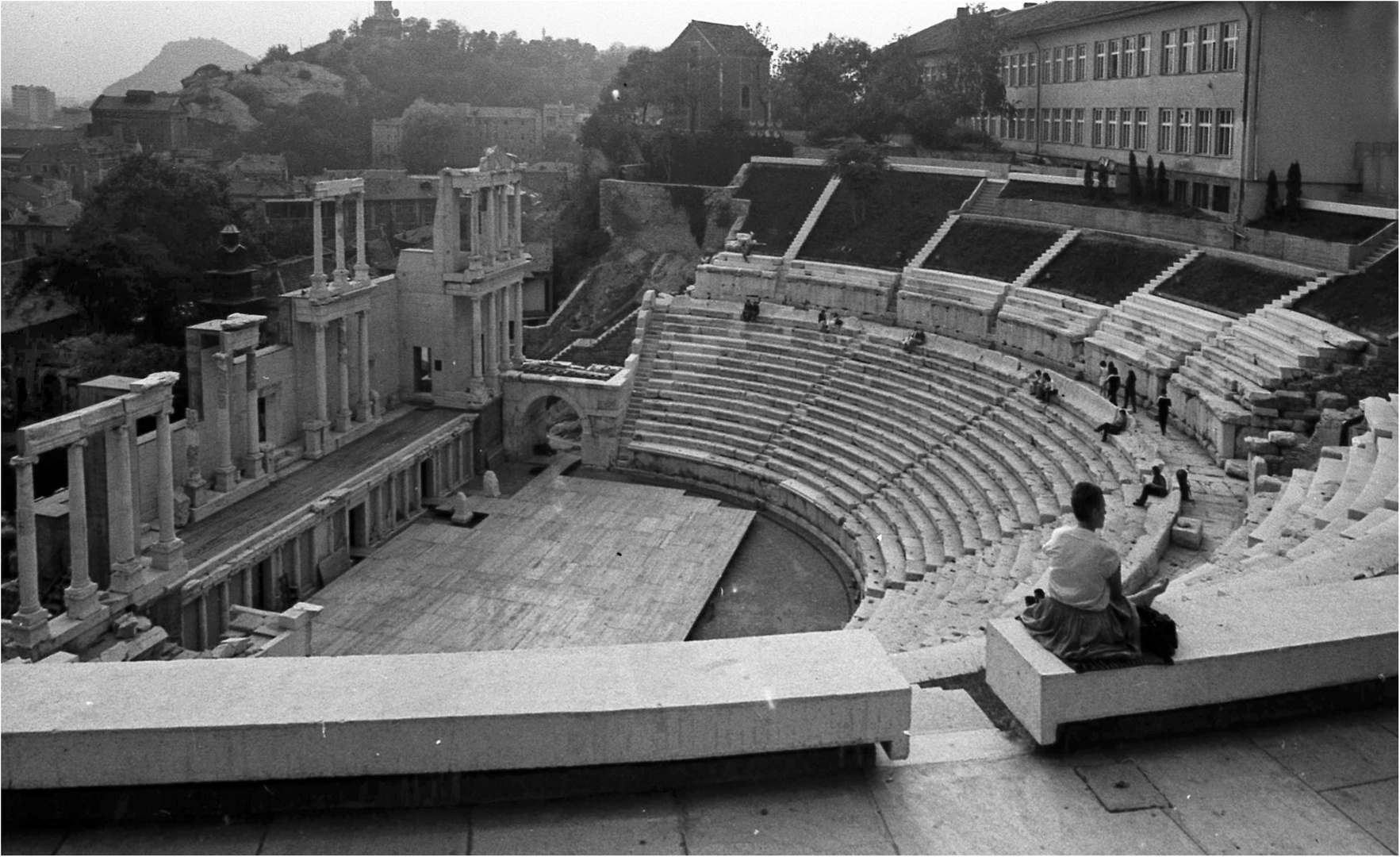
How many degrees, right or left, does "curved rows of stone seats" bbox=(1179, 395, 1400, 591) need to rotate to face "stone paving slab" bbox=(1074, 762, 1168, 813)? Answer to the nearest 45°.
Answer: approximately 90° to its left

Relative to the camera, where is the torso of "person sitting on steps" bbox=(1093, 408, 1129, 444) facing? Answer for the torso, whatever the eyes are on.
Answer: to the viewer's left

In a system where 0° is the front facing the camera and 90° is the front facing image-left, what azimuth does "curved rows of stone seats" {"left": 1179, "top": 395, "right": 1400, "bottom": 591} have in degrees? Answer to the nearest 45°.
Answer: approximately 90°

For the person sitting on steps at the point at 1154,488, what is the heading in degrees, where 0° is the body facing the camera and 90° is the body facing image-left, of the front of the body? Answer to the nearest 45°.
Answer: approximately 90°

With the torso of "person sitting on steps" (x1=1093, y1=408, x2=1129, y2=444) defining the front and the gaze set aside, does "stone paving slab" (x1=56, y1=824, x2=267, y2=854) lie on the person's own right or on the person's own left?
on the person's own left

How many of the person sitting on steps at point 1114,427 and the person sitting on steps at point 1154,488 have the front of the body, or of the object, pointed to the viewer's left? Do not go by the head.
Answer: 2

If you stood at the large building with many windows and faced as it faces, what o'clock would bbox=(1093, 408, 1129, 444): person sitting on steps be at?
The person sitting on steps is roughly at 11 o'clock from the large building with many windows.
